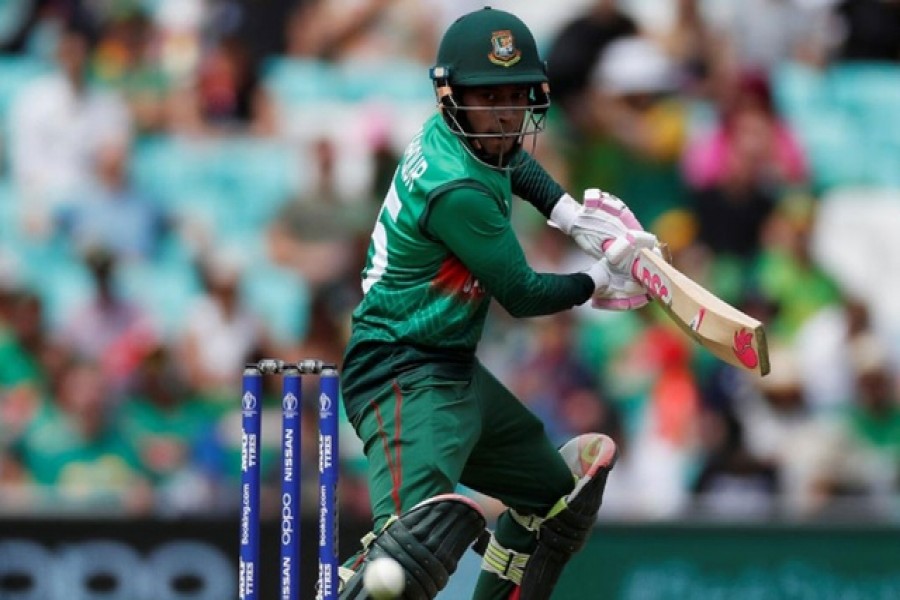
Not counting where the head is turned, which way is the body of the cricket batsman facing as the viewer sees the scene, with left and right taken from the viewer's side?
facing to the right of the viewer

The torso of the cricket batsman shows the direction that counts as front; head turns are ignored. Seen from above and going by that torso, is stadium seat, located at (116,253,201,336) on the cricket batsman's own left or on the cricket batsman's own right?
on the cricket batsman's own left

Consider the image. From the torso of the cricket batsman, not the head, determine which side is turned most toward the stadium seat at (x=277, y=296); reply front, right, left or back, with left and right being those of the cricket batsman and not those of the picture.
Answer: left

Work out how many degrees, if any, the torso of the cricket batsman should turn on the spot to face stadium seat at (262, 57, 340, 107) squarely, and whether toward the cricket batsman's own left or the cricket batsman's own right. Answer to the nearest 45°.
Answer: approximately 90° to the cricket batsman's own left
